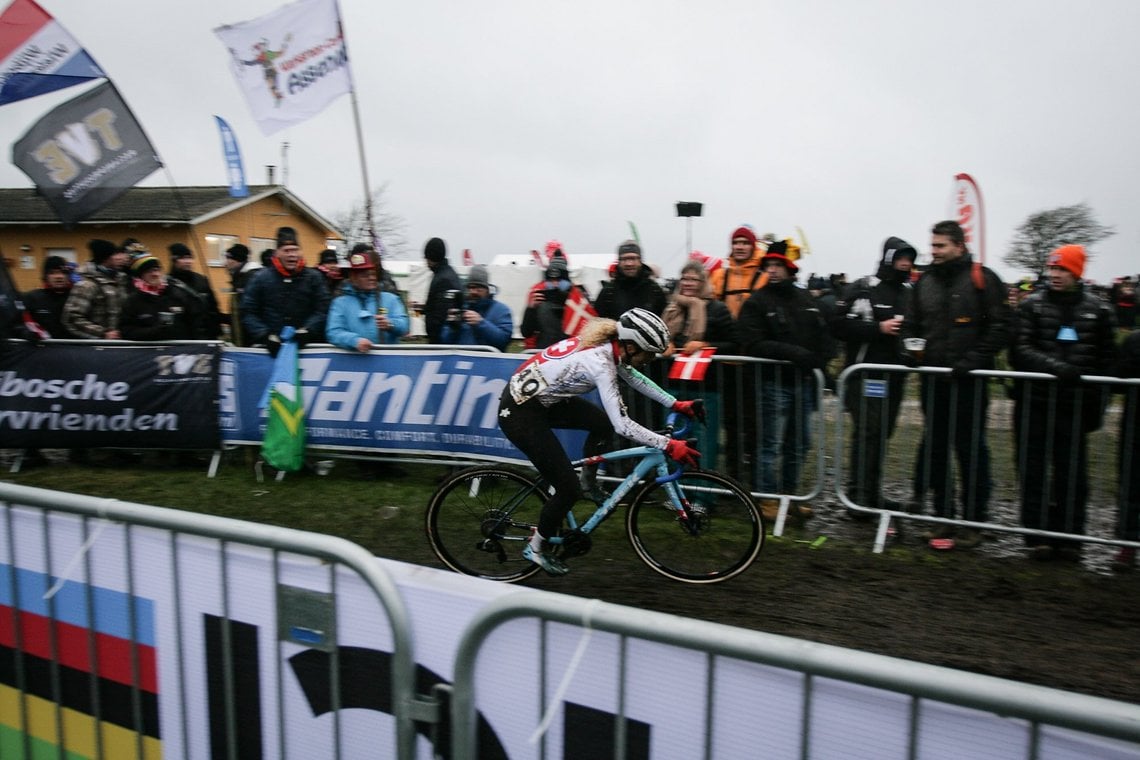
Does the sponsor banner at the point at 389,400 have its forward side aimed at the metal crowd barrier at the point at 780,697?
yes

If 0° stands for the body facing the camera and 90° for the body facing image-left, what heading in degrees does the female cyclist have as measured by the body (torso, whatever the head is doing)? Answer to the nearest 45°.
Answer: approximately 270°

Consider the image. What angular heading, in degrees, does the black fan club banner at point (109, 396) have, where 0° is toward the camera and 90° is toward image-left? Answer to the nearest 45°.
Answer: approximately 0°

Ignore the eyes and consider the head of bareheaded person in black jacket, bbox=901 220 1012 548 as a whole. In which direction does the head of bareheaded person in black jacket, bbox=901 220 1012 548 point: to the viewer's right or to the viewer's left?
to the viewer's left

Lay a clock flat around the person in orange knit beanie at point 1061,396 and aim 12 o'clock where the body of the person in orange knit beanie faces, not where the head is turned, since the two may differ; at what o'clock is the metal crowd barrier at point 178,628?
The metal crowd barrier is roughly at 1 o'clock from the person in orange knit beanie.

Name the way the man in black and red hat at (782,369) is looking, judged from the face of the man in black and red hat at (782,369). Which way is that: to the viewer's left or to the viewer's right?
to the viewer's left

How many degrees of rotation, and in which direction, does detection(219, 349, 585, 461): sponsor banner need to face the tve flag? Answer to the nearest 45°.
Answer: approximately 135° to its right

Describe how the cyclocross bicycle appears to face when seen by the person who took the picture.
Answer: facing to the right of the viewer

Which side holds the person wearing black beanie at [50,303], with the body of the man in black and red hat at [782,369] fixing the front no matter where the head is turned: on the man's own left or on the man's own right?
on the man's own right

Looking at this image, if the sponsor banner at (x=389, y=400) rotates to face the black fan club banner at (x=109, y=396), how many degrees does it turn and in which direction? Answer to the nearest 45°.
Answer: approximately 135° to its right

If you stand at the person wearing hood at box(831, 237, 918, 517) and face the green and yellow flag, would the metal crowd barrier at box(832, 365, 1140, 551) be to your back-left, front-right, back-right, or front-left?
back-left
